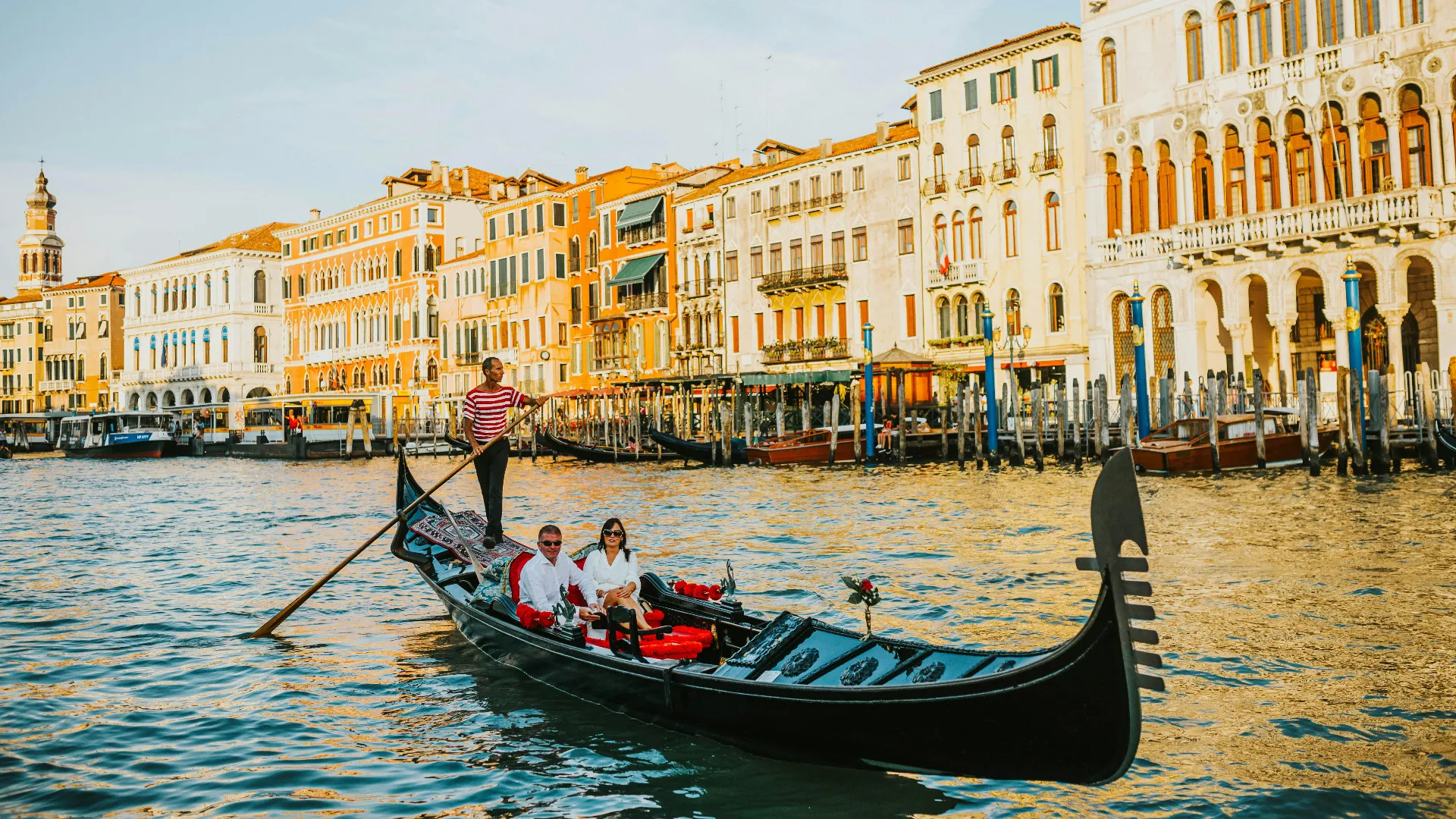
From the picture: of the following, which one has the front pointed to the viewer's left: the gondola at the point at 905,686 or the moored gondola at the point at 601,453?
the moored gondola

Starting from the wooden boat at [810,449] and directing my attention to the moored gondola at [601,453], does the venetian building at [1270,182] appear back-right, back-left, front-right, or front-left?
back-right

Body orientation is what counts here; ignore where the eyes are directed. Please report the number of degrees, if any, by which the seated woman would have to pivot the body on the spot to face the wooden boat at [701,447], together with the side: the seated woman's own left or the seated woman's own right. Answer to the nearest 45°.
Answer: approximately 180°

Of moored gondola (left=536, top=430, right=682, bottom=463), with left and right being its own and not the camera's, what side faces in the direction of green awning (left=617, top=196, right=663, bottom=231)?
right

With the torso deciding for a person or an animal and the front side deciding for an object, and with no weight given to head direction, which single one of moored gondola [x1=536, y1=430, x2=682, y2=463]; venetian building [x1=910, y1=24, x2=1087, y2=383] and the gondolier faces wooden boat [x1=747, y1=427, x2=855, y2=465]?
the venetian building

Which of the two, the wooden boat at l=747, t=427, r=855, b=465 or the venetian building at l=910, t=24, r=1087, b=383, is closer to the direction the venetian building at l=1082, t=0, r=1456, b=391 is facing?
the wooden boat

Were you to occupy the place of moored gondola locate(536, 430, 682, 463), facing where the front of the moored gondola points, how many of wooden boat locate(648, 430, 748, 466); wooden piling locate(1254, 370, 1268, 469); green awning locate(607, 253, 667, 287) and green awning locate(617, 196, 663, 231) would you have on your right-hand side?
2

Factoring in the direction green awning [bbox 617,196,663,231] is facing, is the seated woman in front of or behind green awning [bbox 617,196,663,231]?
in front

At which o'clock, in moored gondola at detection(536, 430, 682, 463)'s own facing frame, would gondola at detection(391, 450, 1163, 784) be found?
The gondola is roughly at 9 o'clock from the moored gondola.

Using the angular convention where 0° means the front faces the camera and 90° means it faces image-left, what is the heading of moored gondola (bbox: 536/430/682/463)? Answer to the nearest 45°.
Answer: approximately 90°

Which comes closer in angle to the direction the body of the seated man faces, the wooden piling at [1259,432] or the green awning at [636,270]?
the wooden piling
